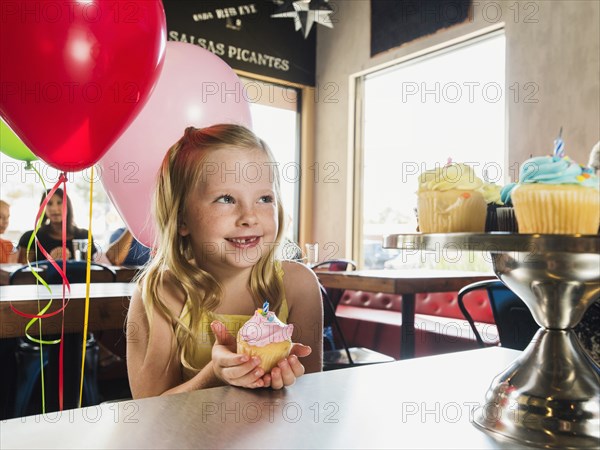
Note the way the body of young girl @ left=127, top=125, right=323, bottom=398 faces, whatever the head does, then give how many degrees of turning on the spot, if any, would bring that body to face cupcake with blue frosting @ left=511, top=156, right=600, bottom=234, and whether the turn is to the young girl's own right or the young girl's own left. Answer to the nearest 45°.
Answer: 0° — they already face it

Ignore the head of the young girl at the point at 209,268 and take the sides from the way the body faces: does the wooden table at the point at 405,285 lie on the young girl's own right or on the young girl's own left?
on the young girl's own left

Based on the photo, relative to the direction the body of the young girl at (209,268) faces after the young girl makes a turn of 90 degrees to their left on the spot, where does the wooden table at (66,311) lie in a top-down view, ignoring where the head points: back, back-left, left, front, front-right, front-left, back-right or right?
left

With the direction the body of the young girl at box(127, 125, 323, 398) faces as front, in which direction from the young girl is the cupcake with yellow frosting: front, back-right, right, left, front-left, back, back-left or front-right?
front

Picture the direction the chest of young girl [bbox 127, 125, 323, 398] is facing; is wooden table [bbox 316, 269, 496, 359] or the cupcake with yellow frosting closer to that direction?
the cupcake with yellow frosting

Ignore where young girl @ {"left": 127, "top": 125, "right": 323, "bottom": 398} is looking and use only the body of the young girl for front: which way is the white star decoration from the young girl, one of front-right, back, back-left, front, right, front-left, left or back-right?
back-left

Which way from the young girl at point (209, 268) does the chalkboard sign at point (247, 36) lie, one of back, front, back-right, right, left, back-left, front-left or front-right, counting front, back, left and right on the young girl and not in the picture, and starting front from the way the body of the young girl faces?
back-left

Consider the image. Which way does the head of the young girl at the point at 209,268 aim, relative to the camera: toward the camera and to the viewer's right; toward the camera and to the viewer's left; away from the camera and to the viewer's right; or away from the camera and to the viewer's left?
toward the camera and to the viewer's right

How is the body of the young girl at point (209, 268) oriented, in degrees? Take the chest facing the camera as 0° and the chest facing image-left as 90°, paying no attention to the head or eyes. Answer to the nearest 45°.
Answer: approximately 315°
